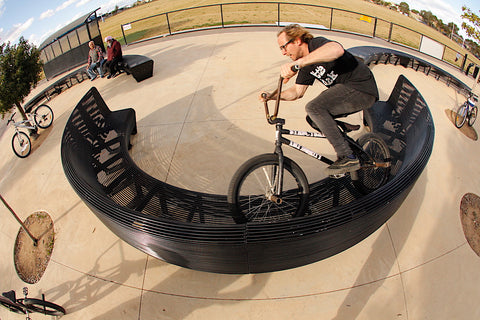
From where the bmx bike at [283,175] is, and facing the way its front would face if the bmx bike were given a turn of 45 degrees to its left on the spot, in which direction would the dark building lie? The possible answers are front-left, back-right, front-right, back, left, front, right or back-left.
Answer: back-right

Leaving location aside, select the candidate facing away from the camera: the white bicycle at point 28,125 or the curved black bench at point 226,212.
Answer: the curved black bench

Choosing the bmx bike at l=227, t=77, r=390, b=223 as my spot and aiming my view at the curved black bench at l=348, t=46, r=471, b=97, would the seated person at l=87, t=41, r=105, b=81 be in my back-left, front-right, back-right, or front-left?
front-left

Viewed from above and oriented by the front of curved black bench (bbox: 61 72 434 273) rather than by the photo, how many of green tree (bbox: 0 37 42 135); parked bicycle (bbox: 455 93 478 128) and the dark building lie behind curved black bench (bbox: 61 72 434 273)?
0

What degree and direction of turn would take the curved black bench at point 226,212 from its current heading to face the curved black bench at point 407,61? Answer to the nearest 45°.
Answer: approximately 45° to its right

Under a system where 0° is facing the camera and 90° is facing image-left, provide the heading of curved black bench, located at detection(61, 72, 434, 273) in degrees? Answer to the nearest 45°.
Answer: approximately 180°

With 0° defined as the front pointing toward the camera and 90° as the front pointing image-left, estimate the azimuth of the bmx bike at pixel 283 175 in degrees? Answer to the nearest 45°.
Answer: approximately 45°

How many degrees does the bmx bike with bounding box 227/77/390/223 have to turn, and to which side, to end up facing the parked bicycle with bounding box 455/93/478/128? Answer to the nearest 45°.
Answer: approximately 180°

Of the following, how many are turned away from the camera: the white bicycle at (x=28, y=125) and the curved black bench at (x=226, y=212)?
1

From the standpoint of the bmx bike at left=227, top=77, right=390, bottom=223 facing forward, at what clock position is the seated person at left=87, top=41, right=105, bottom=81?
The seated person is roughly at 3 o'clock from the bmx bike.

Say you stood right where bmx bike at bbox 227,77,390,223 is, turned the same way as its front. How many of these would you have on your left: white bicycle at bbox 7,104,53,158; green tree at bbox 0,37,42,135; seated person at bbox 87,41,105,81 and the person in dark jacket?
0

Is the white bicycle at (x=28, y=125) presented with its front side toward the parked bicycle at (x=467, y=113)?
no

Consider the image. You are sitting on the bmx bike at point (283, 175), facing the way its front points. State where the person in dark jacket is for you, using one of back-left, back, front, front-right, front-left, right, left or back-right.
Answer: right

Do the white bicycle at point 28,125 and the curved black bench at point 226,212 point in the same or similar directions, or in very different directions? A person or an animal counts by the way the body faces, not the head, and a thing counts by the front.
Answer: very different directions

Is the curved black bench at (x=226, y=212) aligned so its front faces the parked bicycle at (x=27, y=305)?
no

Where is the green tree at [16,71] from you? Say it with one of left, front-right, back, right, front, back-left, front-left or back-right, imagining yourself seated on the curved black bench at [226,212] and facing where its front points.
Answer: front-left
